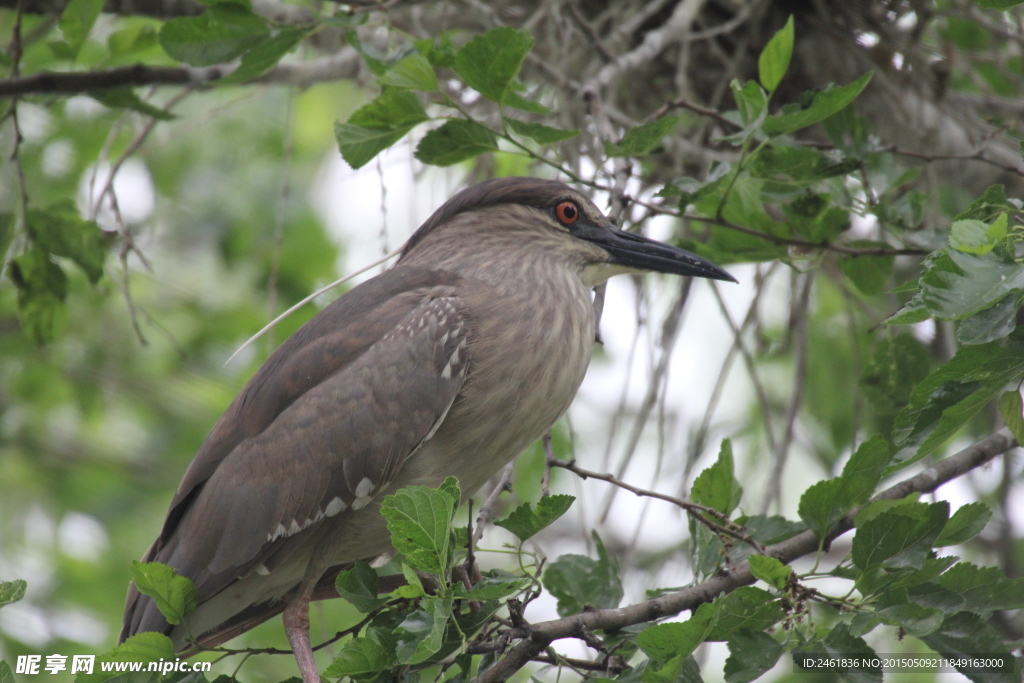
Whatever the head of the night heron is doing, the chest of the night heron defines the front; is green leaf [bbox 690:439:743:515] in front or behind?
in front

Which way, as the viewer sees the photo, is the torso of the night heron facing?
to the viewer's right

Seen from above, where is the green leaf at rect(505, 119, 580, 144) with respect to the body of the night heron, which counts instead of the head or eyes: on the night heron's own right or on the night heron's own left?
on the night heron's own left

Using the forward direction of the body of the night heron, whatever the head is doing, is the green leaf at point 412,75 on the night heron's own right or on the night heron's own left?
on the night heron's own left

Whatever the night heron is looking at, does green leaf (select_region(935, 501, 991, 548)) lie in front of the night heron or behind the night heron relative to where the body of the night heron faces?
in front

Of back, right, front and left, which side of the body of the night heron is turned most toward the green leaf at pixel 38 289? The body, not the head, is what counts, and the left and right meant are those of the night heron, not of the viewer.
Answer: back
